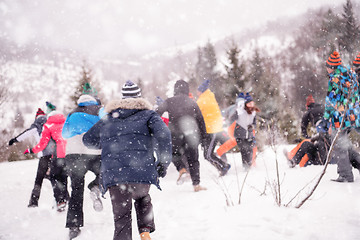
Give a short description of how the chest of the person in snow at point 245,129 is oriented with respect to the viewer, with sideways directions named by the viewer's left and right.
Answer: facing the viewer and to the right of the viewer

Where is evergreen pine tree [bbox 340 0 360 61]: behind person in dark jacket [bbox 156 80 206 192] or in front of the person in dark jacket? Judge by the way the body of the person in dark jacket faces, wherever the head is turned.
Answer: in front

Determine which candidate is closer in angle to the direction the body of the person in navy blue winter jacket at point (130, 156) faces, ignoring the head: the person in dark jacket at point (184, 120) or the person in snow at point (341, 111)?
the person in dark jacket

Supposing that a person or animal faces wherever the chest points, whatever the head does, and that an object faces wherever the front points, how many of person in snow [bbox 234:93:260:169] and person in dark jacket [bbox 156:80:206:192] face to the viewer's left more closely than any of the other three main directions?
0

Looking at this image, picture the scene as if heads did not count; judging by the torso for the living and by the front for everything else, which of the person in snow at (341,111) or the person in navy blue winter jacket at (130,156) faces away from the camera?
the person in navy blue winter jacket

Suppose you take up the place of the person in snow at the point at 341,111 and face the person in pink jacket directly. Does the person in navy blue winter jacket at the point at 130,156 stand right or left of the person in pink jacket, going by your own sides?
left

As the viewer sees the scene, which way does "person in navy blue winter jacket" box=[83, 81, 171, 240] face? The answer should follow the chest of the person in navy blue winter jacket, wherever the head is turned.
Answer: away from the camera

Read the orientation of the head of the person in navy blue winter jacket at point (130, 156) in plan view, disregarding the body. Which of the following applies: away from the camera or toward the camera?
away from the camera

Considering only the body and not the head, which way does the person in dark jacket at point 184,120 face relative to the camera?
away from the camera

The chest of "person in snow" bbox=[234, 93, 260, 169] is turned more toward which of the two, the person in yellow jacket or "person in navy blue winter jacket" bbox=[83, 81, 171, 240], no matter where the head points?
the person in navy blue winter jacket
